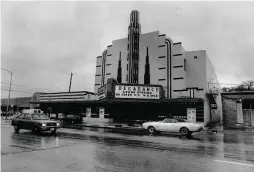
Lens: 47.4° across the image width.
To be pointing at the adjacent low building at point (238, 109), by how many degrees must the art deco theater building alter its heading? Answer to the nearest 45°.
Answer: approximately 90° to its left

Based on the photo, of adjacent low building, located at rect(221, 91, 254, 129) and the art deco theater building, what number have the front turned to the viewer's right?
0

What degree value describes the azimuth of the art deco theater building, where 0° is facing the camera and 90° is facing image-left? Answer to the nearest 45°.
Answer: approximately 45°

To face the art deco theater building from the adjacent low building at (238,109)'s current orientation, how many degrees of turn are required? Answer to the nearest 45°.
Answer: approximately 135° to its right

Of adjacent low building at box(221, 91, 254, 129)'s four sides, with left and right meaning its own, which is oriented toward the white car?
front
